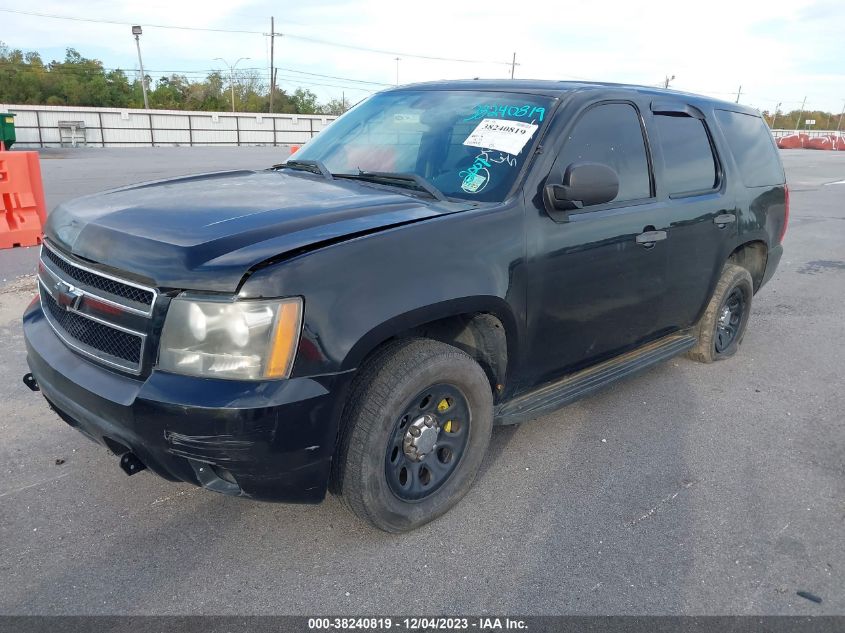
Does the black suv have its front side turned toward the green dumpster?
no

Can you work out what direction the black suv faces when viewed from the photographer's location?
facing the viewer and to the left of the viewer

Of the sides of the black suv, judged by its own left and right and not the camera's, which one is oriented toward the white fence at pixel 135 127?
right

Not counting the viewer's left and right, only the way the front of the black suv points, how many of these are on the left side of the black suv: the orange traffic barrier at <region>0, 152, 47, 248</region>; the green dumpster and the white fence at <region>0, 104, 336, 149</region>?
0

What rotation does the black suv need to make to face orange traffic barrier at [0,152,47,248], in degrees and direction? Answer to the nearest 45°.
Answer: approximately 90° to its right
